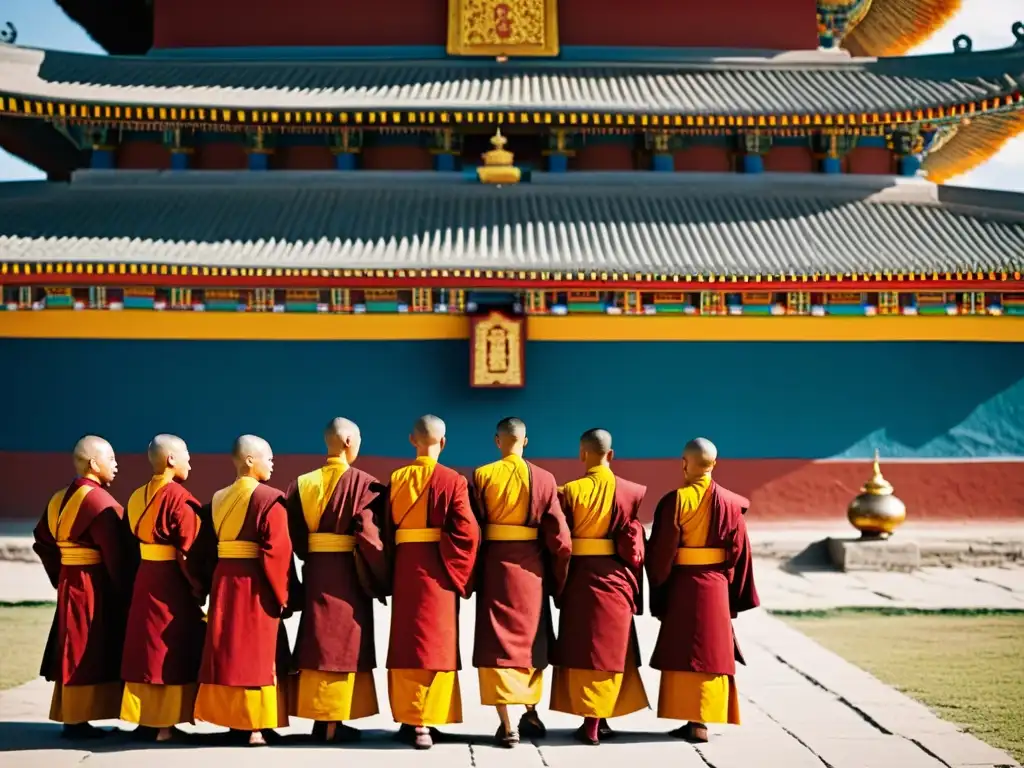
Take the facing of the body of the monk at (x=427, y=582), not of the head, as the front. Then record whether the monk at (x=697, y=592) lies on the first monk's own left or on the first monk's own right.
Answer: on the first monk's own right

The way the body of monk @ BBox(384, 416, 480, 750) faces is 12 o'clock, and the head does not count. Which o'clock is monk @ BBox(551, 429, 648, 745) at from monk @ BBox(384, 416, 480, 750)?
monk @ BBox(551, 429, 648, 745) is roughly at 3 o'clock from monk @ BBox(384, 416, 480, 750).

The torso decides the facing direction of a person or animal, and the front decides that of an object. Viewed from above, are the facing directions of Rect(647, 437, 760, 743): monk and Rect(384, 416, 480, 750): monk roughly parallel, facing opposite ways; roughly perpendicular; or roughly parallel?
roughly parallel

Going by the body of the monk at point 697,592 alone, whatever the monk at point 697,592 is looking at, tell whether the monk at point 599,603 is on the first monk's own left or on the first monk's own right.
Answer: on the first monk's own left

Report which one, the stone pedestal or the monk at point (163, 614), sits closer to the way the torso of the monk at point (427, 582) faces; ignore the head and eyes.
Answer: the stone pedestal

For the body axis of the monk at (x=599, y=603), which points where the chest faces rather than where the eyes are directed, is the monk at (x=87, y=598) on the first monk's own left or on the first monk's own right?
on the first monk's own left

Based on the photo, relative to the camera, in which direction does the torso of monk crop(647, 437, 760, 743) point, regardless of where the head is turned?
away from the camera

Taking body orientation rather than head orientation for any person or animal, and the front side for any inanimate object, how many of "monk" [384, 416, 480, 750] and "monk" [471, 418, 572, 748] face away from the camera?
2

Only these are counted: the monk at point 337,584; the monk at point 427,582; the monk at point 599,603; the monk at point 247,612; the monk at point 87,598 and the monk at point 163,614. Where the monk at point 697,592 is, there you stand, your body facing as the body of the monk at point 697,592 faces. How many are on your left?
6

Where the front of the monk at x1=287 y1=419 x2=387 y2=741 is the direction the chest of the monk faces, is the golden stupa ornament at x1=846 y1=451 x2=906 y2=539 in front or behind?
in front

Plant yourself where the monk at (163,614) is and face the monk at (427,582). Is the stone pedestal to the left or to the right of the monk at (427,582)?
left

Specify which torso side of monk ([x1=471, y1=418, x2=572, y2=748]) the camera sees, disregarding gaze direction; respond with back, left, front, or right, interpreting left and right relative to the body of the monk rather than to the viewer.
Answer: back

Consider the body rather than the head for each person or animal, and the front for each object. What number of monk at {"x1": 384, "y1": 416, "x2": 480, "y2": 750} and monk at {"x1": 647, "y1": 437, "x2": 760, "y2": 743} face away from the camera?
2

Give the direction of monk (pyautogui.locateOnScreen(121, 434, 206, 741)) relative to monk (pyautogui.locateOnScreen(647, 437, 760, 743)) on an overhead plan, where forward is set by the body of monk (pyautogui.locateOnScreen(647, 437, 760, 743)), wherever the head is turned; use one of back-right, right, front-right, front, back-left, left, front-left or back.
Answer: left

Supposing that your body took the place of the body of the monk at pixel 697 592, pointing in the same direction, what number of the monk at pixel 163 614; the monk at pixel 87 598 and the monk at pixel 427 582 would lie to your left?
3

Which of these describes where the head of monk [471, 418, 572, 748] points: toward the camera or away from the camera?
away from the camera

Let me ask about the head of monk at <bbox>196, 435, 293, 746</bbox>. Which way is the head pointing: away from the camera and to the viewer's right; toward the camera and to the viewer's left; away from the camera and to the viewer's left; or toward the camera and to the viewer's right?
away from the camera and to the viewer's right

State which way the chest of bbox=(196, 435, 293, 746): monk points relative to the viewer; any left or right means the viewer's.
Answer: facing away from the viewer and to the right of the viewer

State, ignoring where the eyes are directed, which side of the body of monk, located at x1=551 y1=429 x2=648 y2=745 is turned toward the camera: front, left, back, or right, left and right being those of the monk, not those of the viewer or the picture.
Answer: back

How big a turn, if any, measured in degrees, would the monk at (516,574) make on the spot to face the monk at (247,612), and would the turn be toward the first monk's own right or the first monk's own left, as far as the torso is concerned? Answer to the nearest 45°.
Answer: approximately 90° to the first monk's own left
